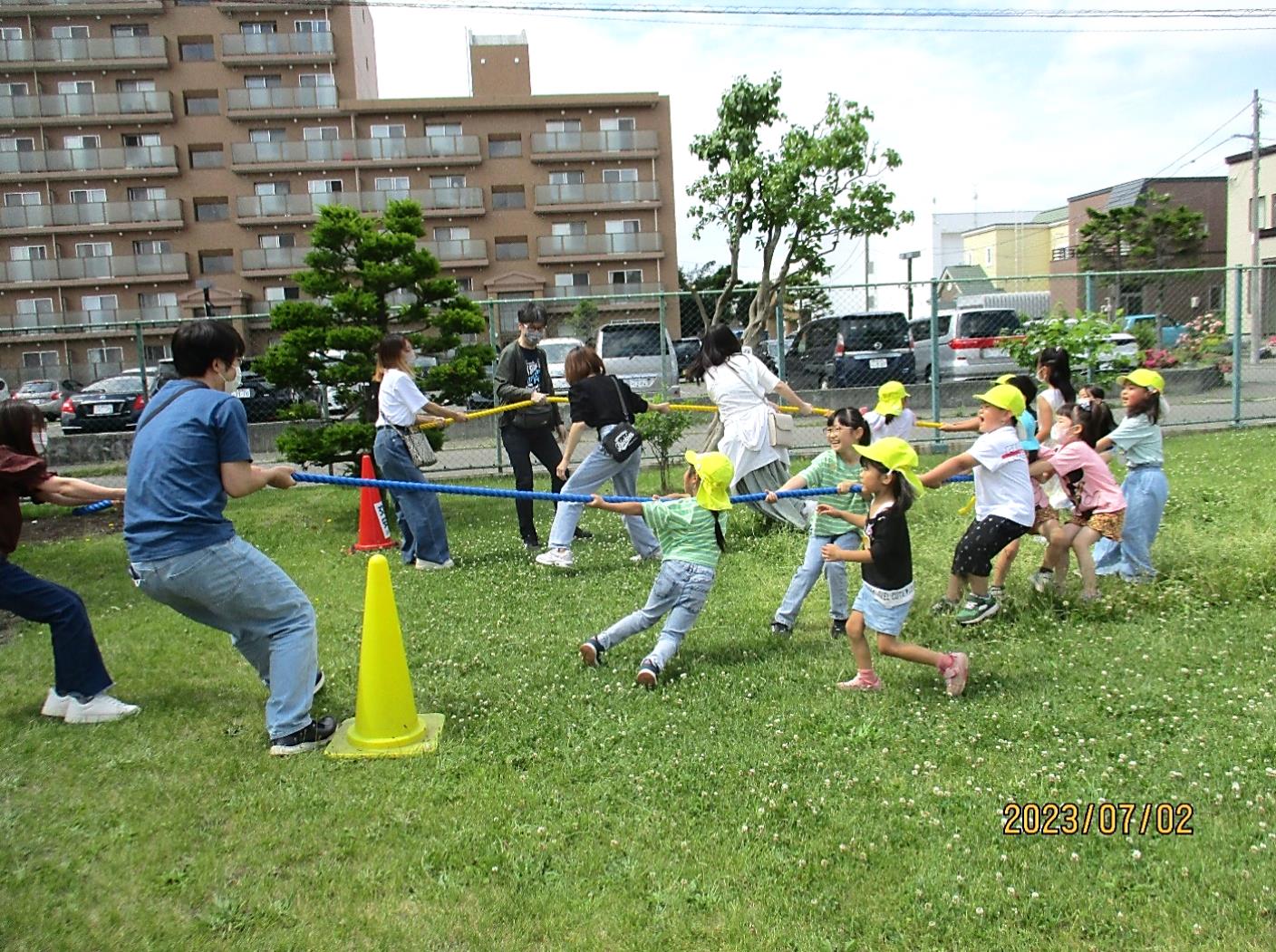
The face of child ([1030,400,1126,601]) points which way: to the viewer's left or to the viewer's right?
to the viewer's left

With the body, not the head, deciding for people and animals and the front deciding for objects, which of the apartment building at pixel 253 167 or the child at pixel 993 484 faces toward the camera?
the apartment building

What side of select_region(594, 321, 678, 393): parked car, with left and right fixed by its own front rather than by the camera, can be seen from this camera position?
back

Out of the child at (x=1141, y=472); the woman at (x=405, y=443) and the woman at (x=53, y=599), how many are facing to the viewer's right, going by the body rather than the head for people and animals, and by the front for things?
2

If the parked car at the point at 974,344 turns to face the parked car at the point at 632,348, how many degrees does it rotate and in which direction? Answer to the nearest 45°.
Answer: approximately 90° to its left

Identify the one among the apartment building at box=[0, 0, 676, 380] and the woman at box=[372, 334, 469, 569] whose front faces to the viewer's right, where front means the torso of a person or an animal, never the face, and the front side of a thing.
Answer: the woman

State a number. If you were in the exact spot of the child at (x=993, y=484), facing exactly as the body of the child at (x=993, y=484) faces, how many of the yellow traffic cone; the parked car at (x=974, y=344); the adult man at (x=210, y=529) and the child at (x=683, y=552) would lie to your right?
1

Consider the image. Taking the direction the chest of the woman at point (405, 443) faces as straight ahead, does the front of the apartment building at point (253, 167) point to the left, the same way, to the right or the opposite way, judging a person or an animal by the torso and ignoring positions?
to the right

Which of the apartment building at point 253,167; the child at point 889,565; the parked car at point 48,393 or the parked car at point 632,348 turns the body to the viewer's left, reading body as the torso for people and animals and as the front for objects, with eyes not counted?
the child

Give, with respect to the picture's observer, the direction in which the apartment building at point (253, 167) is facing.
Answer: facing the viewer

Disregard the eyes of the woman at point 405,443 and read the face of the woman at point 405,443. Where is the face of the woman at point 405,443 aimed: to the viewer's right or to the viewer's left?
to the viewer's right

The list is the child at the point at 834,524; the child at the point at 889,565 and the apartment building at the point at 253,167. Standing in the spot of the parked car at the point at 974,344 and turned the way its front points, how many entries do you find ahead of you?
1

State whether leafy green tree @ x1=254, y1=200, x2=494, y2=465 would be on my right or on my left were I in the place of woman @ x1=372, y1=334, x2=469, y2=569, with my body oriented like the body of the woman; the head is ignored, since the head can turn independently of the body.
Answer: on my left

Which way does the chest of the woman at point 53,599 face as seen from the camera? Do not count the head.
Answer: to the viewer's right
